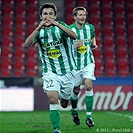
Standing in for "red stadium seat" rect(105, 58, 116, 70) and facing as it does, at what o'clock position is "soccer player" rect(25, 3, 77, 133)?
The soccer player is roughly at 12 o'clock from the red stadium seat.

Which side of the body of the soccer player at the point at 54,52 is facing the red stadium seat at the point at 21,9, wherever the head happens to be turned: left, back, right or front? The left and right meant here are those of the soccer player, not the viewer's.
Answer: back

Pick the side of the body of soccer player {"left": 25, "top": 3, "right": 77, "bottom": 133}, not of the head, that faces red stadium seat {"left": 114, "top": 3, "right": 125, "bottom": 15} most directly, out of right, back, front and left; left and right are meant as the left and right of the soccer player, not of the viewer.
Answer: back

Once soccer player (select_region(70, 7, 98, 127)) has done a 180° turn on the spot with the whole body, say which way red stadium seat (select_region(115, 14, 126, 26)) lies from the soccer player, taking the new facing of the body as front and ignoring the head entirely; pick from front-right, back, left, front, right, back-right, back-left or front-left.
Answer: front

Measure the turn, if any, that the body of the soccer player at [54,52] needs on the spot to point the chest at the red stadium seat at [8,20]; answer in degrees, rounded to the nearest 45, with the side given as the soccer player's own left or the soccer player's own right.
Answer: approximately 180°

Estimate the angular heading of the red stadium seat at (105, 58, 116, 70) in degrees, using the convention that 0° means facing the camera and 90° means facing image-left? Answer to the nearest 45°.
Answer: approximately 0°

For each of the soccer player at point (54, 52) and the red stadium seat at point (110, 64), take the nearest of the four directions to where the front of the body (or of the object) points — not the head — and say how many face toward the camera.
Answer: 2
